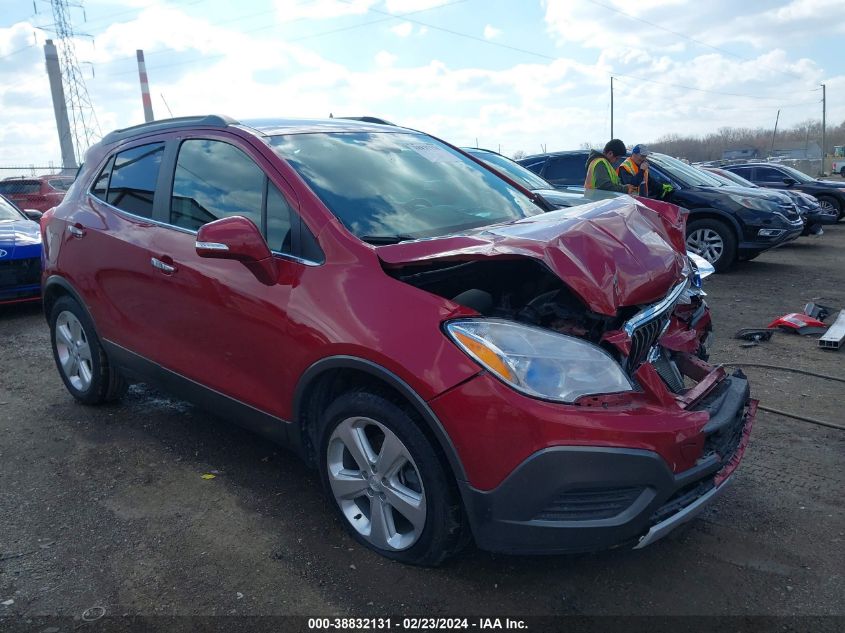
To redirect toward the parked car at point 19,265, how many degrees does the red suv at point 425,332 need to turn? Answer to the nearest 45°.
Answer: approximately 180°

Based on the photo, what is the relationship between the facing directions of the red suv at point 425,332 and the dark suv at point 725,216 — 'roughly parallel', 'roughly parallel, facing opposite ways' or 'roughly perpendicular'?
roughly parallel

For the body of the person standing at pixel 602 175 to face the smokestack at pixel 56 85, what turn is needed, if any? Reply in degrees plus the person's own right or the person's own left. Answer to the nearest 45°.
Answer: approximately 135° to the person's own left

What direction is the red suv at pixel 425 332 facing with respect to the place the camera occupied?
facing the viewer and to the right of the viewer

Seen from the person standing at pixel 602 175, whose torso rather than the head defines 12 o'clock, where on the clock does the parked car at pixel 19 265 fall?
The parked car is roughly at 5 o'clock from the person standing.

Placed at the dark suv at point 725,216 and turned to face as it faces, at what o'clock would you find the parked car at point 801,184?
The parked car is roughly at 8 o'clock from the dark suv.

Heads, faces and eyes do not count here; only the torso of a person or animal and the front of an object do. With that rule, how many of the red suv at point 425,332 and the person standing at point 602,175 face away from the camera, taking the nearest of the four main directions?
0

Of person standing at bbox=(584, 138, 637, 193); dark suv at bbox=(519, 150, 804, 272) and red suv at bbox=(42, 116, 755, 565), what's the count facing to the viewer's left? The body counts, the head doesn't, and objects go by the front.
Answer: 0

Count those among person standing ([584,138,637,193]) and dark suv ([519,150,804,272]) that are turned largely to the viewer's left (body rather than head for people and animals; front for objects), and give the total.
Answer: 0

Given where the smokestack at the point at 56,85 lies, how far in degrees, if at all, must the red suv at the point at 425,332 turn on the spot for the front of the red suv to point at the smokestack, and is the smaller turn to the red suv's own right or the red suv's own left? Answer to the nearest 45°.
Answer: approximately 180°

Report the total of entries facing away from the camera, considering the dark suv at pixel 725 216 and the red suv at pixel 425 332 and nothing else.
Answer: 0
